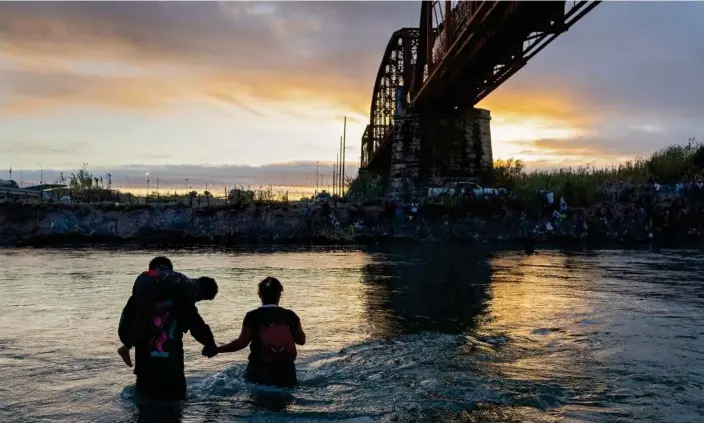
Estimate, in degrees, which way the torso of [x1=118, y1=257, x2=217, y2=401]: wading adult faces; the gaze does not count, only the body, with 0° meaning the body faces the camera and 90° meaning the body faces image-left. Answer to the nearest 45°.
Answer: approximately 180°

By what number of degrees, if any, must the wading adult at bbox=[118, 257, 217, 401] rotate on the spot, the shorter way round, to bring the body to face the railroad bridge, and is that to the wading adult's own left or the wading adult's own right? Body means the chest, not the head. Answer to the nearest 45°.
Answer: approximately 45° to the wading adult's own right

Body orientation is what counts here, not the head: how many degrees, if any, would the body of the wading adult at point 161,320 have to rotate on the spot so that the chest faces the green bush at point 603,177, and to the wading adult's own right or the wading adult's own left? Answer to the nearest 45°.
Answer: approximately 45° to the wading adult's own right
